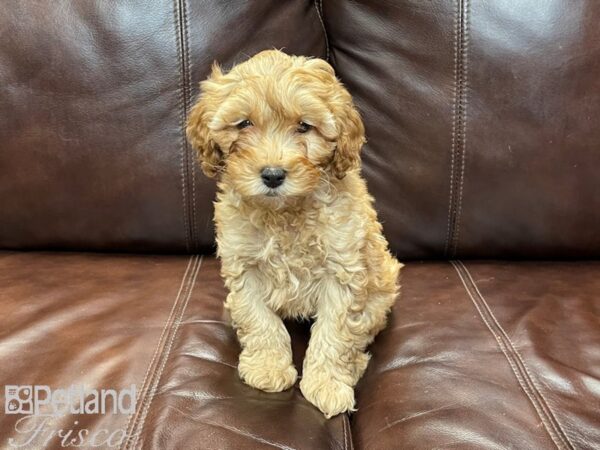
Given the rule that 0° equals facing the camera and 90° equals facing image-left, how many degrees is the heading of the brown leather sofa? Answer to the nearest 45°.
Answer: approximately 0°
